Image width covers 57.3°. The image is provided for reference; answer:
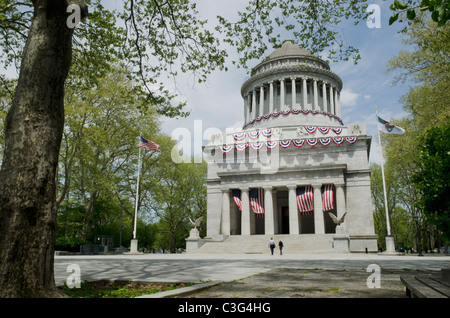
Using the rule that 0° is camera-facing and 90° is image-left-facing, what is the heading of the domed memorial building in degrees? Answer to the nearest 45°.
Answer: approximately 0°
